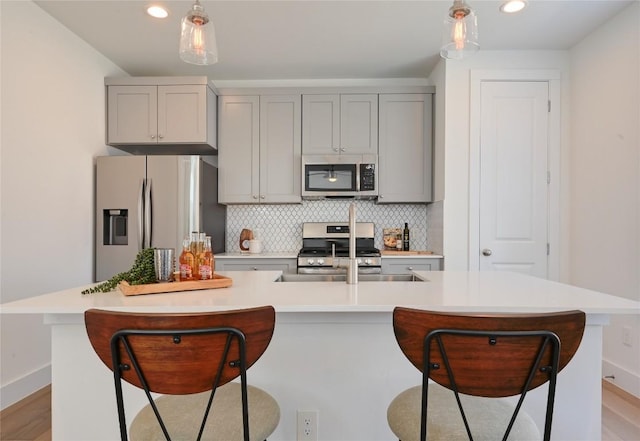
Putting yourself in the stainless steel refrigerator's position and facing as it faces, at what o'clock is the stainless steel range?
The stainless steel range is roughly at 9 o'clock from the stainless steel refrigerator.

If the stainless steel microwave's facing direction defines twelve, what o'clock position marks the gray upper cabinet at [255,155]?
The gray upper cabinet is roughly at 3 o'clock from the stainless steel microwave.

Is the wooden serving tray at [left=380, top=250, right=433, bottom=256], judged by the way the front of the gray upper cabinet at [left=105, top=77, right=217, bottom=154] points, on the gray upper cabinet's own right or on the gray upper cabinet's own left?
on the gray upper cabinet's own left

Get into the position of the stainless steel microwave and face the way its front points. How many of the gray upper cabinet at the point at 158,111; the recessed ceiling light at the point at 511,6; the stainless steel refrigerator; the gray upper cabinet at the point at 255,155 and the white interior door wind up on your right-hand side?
3

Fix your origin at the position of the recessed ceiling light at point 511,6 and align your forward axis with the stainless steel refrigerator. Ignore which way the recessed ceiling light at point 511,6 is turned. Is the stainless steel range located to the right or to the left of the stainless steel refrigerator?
right

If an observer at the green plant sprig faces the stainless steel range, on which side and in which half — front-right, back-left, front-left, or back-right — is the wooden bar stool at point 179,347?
back-right

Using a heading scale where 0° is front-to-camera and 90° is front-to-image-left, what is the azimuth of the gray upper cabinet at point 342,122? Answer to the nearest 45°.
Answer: approximately 0°

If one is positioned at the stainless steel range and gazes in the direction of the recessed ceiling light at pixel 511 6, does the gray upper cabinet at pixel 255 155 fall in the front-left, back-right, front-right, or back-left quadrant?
back-right
